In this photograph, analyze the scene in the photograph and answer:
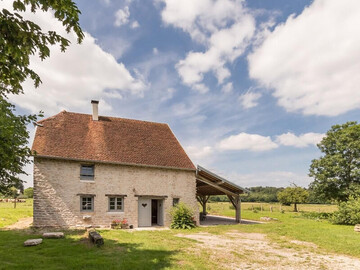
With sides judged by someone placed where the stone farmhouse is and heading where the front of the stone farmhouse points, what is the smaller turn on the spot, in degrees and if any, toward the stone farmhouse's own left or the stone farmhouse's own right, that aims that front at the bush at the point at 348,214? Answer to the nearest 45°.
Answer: approximately 90° to the stone farmhouse's own left

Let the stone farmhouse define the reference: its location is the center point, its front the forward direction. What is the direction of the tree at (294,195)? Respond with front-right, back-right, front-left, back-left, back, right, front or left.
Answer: back-left

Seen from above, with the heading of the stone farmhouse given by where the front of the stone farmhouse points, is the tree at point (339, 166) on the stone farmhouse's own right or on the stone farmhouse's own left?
on the stone farmhouse's own left

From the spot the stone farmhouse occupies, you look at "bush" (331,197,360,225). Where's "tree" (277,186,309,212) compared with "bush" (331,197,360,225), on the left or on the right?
left

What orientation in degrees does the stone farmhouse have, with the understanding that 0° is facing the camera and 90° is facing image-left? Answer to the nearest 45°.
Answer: approximately 0°
